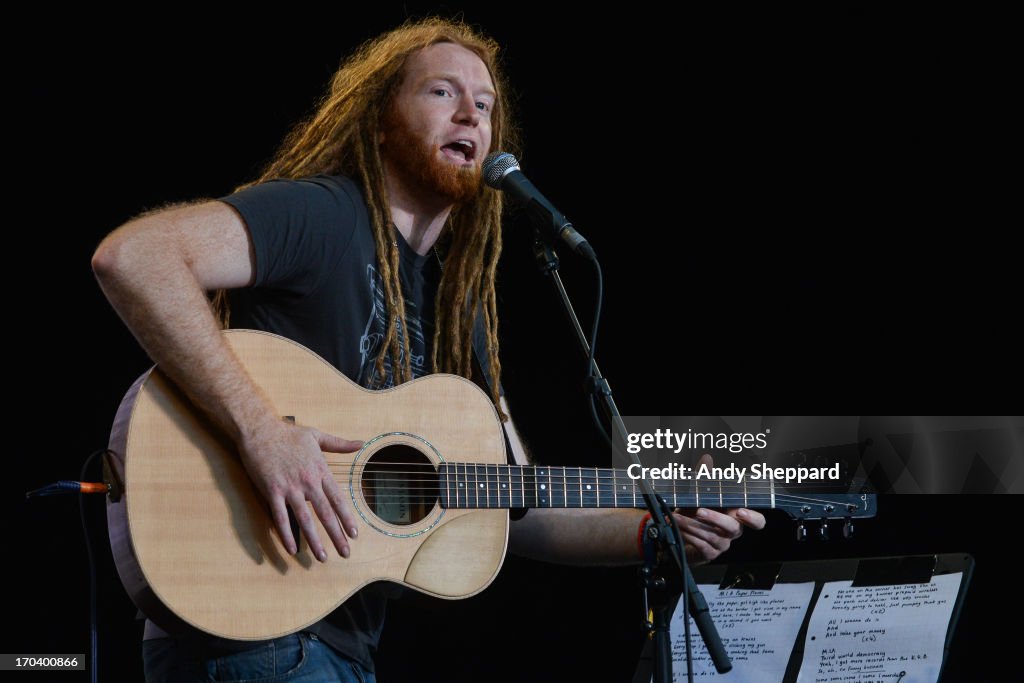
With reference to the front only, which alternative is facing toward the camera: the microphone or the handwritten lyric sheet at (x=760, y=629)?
the handwritten lyric sheet

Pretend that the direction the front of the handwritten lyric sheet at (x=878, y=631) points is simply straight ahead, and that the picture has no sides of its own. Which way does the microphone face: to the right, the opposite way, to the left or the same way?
to the right

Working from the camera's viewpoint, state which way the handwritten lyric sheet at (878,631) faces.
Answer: facing the viewer

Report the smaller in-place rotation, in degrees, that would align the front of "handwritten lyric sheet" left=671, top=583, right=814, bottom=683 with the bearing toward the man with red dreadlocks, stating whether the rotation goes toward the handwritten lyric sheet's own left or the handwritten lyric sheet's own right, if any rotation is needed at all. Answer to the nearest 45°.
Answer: approximately 45° to the handwritten lyric sheet's own right

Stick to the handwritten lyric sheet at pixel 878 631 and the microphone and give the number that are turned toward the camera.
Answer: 1

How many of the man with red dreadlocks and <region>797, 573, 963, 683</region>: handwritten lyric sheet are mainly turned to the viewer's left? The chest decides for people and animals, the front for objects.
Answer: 0

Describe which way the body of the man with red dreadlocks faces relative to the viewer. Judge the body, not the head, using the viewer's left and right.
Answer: facing the viewer and to the right of the viewer

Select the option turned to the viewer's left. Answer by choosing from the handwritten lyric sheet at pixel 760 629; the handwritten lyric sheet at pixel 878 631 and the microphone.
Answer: the microphone

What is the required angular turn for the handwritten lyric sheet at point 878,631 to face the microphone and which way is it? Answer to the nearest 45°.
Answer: approximately 45° to its right

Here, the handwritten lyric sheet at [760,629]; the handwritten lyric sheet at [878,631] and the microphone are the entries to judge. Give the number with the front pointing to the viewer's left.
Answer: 1

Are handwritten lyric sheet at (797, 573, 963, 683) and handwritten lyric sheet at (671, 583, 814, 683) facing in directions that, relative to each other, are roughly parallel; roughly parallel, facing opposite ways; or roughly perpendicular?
roughly parallel

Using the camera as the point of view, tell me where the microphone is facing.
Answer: facing to the left of the viewer

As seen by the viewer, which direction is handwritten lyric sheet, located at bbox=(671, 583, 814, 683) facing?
toward the camera

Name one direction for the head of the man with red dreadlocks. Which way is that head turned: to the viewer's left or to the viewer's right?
to the viewer's right
